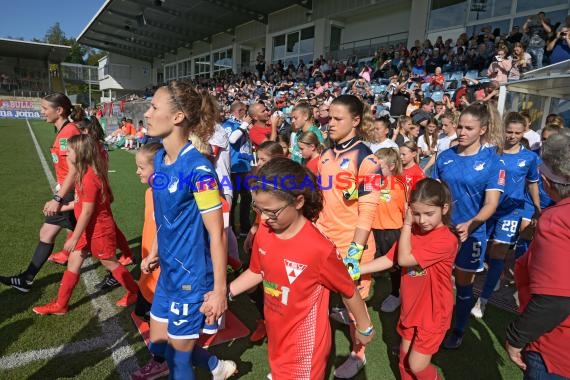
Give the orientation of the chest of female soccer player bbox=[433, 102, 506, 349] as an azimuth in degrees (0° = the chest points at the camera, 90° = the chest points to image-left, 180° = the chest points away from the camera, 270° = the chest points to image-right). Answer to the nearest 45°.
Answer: approximately 45°

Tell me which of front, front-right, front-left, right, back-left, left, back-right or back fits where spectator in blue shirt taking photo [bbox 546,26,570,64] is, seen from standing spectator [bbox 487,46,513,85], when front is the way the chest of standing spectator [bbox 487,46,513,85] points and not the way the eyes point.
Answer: back-left

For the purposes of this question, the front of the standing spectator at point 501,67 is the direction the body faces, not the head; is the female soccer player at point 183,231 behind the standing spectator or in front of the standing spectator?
in front

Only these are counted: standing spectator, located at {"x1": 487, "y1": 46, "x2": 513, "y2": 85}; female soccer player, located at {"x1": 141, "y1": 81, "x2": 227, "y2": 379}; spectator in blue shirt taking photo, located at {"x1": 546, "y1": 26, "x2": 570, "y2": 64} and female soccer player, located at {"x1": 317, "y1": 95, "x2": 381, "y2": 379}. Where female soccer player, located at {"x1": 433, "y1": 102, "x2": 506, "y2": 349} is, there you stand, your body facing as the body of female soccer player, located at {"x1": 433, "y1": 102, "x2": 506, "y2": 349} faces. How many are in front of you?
2

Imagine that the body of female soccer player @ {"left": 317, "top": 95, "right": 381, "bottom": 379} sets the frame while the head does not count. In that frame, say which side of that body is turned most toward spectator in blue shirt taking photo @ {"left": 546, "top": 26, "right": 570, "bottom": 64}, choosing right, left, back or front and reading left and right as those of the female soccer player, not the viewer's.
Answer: back

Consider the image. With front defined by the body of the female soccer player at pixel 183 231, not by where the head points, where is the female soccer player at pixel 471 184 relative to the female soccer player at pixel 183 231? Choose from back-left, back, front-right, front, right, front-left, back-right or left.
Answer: back-left

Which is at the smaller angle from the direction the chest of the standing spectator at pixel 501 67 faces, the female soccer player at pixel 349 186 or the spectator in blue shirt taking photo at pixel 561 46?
the female soccer player

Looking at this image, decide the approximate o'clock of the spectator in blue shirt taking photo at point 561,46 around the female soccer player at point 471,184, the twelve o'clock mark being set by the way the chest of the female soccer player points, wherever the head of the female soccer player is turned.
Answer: The spectator in blue shirt taking photo is roughly at 5 o'clock from the female soccer player.
